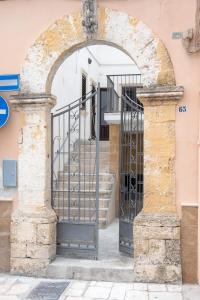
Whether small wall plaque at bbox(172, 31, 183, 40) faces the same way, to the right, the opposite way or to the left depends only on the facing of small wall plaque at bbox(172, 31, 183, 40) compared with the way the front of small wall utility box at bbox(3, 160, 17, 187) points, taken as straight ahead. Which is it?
the same way

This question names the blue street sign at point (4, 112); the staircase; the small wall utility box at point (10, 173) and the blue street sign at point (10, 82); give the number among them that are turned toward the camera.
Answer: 4

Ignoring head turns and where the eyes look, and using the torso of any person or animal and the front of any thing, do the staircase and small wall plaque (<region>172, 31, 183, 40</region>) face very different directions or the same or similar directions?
same or similar directions

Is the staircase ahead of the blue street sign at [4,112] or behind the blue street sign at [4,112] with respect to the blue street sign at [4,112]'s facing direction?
behind

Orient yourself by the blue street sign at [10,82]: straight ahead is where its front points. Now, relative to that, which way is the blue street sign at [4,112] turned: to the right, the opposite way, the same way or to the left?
the same way

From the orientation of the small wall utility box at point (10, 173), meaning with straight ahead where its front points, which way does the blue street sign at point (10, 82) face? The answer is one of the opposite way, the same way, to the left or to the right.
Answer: the same way

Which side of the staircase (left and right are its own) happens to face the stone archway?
front

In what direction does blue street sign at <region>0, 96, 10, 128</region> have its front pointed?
toward the camera

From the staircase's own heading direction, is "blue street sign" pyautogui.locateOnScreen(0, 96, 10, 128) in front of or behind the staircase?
in front

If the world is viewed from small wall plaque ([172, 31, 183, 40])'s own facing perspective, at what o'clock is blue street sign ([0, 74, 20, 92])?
The blue street sign is roughly at 3 o'clock from the small wall plaque.

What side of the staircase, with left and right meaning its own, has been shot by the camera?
front
